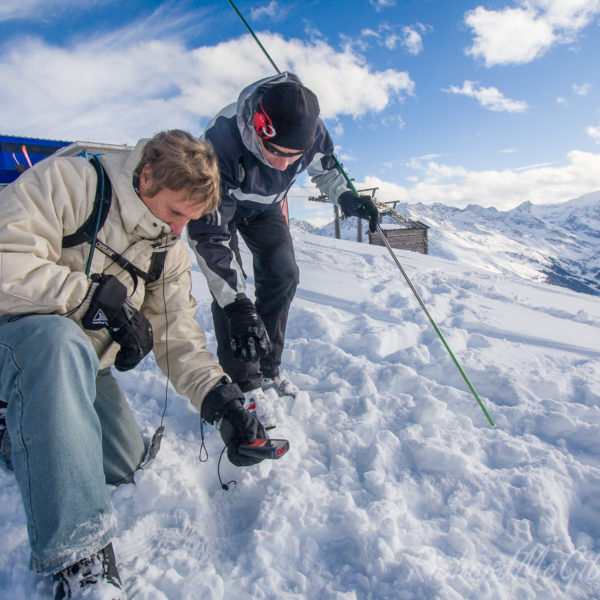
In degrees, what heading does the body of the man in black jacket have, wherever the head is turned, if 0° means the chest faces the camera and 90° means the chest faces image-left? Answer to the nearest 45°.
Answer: approximately 315°

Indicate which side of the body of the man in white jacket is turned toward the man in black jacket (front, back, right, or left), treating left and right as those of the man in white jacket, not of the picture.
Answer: left

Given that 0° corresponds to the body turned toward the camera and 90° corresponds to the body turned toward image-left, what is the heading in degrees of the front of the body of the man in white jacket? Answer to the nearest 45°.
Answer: approximately 315°

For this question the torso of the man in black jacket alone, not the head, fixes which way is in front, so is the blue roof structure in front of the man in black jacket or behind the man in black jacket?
behind

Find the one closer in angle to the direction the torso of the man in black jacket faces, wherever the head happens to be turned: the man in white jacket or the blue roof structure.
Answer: the man in white jacket

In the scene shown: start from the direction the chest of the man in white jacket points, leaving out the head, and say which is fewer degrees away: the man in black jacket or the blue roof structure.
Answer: the man in black jacket

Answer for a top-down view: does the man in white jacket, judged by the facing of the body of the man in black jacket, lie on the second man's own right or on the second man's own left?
on the second man's own right

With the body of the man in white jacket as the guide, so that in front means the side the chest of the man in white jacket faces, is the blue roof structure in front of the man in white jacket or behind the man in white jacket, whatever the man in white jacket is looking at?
behind
